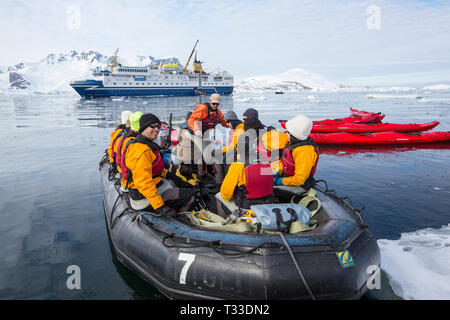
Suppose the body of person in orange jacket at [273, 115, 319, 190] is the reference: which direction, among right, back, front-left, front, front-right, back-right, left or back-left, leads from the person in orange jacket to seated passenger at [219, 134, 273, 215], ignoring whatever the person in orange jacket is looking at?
front-left

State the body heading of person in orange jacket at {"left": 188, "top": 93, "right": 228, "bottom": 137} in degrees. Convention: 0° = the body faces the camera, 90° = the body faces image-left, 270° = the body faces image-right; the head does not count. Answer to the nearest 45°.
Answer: approximately 315°

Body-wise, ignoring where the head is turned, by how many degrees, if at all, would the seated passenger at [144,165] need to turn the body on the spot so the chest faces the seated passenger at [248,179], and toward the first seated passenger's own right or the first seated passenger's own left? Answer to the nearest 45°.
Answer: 0° — they already face them

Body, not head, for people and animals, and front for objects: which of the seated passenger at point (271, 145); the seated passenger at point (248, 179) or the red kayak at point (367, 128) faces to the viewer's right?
the red kayak

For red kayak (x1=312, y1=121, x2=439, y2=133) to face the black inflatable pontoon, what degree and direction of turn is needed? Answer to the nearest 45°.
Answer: approximately 90° to its right

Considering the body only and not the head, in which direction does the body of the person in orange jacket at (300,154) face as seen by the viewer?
to the viewer's left

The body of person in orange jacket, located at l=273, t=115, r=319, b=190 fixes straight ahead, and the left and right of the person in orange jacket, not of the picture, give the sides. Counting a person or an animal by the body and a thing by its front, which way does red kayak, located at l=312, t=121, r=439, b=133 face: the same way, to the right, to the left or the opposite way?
the opposite way

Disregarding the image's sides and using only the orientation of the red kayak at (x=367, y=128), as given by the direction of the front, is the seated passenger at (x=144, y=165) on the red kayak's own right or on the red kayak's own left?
on the red kayak's own right

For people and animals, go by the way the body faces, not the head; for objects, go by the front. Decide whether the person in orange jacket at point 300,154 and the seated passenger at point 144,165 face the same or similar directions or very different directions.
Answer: very different directions

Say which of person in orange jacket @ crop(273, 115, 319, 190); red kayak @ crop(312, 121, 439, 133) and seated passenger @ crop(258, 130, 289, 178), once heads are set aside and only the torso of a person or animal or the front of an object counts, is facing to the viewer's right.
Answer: the red kayak

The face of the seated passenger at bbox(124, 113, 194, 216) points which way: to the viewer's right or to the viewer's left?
to the viewer's right

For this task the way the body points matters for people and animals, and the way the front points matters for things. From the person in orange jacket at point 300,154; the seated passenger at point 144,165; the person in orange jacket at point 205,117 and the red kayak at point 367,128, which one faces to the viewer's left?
the person in orange jacket at point 300,154

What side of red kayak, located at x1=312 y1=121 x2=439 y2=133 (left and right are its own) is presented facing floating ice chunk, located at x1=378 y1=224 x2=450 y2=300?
right

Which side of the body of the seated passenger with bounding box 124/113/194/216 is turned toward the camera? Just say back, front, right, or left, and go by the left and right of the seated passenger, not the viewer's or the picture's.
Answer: right

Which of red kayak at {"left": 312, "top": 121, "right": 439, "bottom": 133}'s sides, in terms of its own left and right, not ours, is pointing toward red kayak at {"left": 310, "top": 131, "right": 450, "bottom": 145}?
right

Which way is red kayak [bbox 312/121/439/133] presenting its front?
to the viewer's right

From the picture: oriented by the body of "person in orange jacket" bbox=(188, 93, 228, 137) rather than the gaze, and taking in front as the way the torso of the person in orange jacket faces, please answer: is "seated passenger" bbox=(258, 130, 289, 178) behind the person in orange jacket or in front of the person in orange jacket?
in front

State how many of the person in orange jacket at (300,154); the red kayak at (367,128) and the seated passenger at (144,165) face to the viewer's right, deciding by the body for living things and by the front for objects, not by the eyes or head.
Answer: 2
